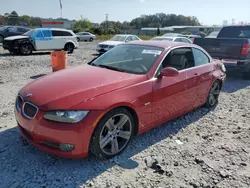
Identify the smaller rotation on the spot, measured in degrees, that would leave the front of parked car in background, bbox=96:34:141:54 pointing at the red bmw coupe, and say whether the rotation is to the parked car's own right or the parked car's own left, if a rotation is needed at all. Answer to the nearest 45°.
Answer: approximately 45° to the parked car's own left

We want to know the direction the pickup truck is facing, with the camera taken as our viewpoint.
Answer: facing away from the viewer and to the right of the viewer

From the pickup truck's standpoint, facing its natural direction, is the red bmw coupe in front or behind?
behind

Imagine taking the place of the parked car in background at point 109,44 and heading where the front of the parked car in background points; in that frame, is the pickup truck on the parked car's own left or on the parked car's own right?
on the parked car's own left

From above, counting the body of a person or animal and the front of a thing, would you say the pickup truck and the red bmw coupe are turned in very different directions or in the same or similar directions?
very different directions

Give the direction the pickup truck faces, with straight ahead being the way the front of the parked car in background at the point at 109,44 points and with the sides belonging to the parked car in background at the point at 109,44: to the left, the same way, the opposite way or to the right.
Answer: the opposite way

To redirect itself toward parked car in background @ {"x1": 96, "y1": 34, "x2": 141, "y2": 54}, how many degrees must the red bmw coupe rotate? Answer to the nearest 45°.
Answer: approximately 135° to its right

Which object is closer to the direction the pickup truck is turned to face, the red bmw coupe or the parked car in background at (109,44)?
the parked car in background
